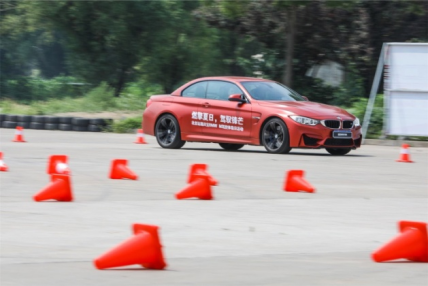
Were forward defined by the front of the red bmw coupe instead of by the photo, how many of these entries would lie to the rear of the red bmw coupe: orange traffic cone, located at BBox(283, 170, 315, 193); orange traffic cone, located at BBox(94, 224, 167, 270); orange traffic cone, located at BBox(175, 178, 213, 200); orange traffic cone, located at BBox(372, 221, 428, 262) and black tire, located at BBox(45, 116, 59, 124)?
1

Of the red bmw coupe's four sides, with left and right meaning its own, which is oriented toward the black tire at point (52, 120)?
back

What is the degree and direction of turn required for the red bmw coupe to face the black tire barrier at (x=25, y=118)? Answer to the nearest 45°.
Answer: approximately 180°

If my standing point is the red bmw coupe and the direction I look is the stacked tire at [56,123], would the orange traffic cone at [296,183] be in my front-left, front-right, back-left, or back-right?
back-left

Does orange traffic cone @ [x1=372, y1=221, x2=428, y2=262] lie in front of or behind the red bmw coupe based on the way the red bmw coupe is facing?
in front

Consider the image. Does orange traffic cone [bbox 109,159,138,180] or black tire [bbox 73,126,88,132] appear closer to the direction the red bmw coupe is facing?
the orange traffic cone

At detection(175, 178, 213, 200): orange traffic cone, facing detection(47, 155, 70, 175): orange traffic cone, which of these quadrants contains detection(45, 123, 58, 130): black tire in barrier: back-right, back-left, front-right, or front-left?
front-right

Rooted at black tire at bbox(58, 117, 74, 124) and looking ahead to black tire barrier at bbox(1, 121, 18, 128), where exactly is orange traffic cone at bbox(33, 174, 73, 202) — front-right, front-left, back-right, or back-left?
back-left

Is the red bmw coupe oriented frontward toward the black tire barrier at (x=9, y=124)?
no

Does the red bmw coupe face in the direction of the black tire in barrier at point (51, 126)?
no

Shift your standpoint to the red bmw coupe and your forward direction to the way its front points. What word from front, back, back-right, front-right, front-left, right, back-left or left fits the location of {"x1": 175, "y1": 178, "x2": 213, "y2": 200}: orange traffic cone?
front-right

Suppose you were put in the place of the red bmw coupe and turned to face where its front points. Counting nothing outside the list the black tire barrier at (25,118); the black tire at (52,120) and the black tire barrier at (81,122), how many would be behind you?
3

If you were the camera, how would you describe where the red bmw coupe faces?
facing the viewer and to the right of the viewer
